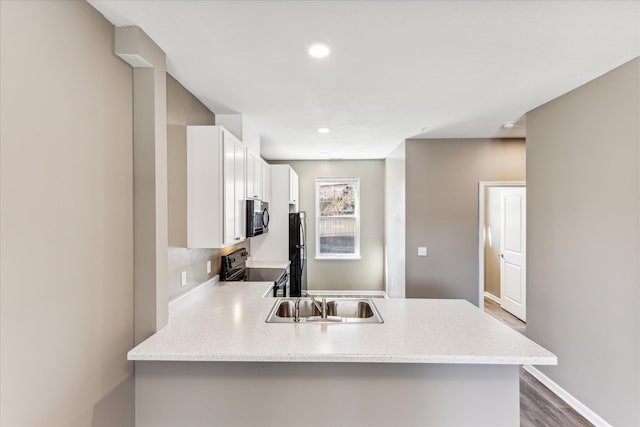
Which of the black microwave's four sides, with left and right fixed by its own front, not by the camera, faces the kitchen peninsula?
right

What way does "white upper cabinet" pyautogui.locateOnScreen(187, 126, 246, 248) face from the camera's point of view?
to the viewer's right

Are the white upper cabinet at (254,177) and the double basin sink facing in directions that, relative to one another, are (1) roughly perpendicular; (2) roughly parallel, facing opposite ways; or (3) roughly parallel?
roughly perpendicular

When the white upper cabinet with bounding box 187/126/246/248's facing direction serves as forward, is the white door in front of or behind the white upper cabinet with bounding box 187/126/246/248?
in front

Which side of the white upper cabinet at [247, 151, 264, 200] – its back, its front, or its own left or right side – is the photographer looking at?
right

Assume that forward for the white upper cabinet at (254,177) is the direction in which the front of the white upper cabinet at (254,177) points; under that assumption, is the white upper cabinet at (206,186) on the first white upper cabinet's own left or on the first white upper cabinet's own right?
on the first white upper cabinet's own right

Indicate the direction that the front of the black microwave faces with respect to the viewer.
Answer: facing to the right of the viewer

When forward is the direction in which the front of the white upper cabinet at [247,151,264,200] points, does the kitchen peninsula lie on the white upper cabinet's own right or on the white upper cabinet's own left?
on the white upper cabinet's own right
